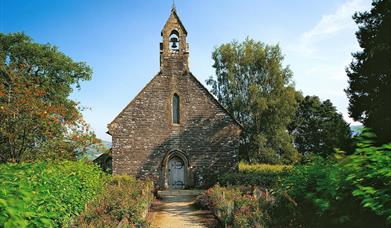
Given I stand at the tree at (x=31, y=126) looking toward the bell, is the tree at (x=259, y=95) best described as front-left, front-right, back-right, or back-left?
front-left

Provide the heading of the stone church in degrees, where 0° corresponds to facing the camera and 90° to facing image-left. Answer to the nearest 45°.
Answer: approximately 0°

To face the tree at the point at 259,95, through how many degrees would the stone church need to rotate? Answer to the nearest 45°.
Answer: approximately 135° to its left

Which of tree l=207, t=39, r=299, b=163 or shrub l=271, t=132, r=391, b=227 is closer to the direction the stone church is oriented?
the shrub

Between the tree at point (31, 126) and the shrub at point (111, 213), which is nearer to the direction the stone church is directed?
the shrub

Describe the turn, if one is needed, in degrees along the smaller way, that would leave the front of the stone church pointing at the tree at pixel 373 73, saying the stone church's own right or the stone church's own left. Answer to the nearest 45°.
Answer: approximately 45° to the stone church's own left

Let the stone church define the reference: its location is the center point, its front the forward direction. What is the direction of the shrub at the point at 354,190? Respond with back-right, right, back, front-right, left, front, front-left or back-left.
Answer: front

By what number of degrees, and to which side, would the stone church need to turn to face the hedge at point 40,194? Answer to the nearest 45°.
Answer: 0° — it already faces it

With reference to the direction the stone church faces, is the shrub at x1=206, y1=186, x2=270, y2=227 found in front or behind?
in front

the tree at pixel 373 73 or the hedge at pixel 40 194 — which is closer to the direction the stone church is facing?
the hedge

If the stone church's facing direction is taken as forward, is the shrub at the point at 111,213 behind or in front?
in front

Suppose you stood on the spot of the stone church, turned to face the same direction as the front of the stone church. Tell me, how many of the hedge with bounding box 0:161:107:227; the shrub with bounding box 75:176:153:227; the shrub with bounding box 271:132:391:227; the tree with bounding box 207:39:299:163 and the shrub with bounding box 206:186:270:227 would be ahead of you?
4
